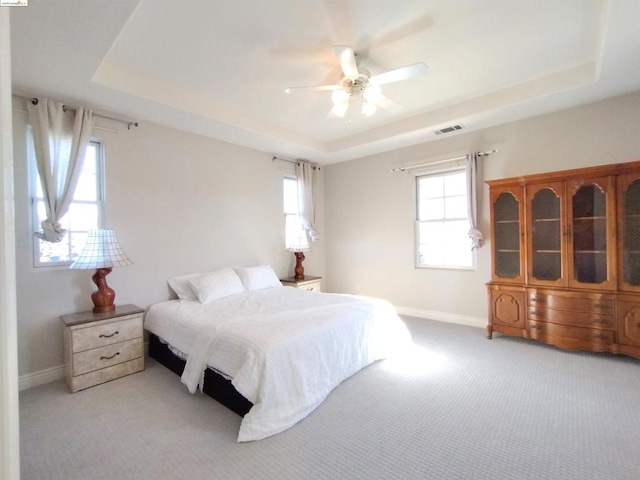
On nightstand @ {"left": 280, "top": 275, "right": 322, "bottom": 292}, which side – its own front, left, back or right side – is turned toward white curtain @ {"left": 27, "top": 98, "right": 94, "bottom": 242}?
right

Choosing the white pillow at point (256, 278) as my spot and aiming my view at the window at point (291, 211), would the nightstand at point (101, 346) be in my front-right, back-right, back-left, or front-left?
back-left

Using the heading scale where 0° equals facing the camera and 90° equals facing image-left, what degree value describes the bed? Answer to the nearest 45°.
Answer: approximately 315°

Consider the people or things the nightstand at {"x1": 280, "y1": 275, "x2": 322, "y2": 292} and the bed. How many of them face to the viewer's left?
0

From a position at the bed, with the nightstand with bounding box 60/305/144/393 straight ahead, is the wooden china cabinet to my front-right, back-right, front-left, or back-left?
back-right

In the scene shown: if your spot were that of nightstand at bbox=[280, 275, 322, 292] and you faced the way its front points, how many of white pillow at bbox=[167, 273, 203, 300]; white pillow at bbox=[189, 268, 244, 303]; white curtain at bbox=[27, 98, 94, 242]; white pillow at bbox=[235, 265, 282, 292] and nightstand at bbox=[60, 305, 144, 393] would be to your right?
5

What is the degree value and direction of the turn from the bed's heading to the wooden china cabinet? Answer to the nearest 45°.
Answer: approximately 45° to its left

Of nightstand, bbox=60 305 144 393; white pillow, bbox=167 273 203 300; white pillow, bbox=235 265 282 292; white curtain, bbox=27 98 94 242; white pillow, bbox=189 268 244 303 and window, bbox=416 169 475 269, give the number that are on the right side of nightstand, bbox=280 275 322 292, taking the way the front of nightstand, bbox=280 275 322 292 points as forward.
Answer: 5

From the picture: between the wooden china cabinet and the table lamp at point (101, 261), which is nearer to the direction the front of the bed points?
the wooden china cabinet

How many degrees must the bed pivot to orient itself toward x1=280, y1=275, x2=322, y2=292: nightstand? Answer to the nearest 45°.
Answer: approximately 135° to its left

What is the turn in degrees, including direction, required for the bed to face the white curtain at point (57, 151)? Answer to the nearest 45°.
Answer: approximately 135° to its right

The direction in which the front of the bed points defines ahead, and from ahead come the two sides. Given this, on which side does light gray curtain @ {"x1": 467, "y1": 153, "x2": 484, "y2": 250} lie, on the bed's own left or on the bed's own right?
on the bed's own left

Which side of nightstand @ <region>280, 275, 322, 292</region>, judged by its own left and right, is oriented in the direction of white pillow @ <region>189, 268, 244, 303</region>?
right

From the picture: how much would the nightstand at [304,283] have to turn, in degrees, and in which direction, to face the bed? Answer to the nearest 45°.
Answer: approximately 45° to its right
